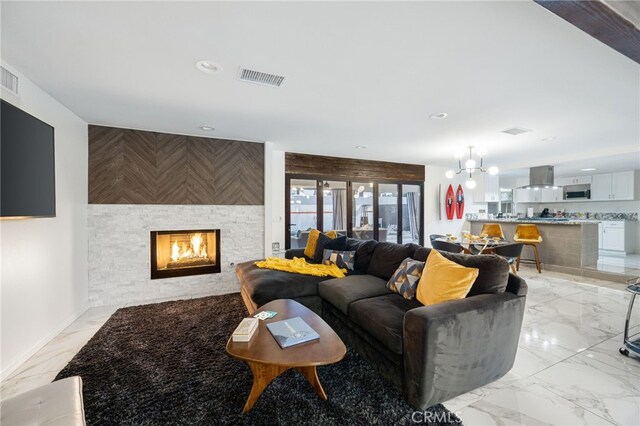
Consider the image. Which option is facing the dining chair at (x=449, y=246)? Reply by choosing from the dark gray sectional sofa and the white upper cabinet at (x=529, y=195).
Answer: the white upper cabinet

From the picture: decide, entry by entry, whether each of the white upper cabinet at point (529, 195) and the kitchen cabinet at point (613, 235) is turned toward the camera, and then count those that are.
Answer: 2

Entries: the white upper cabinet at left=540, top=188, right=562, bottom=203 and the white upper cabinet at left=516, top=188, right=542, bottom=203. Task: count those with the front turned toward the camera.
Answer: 2

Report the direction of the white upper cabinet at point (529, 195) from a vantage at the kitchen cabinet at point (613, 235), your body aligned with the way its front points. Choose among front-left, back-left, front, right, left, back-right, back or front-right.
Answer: right

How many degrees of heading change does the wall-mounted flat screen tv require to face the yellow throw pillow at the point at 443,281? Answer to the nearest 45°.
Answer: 0° — it already faces it

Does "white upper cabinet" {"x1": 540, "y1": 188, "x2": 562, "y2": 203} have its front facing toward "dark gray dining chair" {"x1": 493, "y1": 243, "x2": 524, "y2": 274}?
yes

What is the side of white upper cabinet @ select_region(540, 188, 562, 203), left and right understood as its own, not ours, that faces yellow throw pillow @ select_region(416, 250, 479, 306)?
front

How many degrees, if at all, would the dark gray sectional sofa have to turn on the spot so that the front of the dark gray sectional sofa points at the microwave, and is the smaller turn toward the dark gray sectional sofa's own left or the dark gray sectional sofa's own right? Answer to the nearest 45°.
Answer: approximately 180°

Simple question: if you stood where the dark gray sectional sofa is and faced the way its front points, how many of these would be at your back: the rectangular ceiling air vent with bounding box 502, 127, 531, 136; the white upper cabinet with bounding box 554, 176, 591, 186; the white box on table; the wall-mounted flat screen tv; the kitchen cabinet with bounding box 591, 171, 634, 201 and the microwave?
4

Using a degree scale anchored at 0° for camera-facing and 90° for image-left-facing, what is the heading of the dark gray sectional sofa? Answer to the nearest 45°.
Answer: approximately 45°

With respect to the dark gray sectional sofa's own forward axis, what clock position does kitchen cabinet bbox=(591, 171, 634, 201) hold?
The kitchen cabinet is roughly at 6 o'clock from the dark gray sectional sofa.
